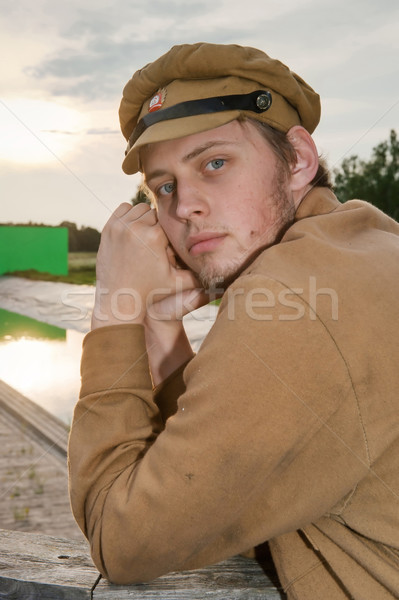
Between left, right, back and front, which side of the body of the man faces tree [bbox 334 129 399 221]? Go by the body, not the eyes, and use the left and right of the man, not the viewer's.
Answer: right

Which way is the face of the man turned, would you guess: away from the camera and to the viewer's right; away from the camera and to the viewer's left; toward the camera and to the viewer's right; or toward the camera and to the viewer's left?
toward the camera and to the viewer's left

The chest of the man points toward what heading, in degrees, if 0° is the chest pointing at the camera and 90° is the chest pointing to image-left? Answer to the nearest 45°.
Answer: approximately 90°
